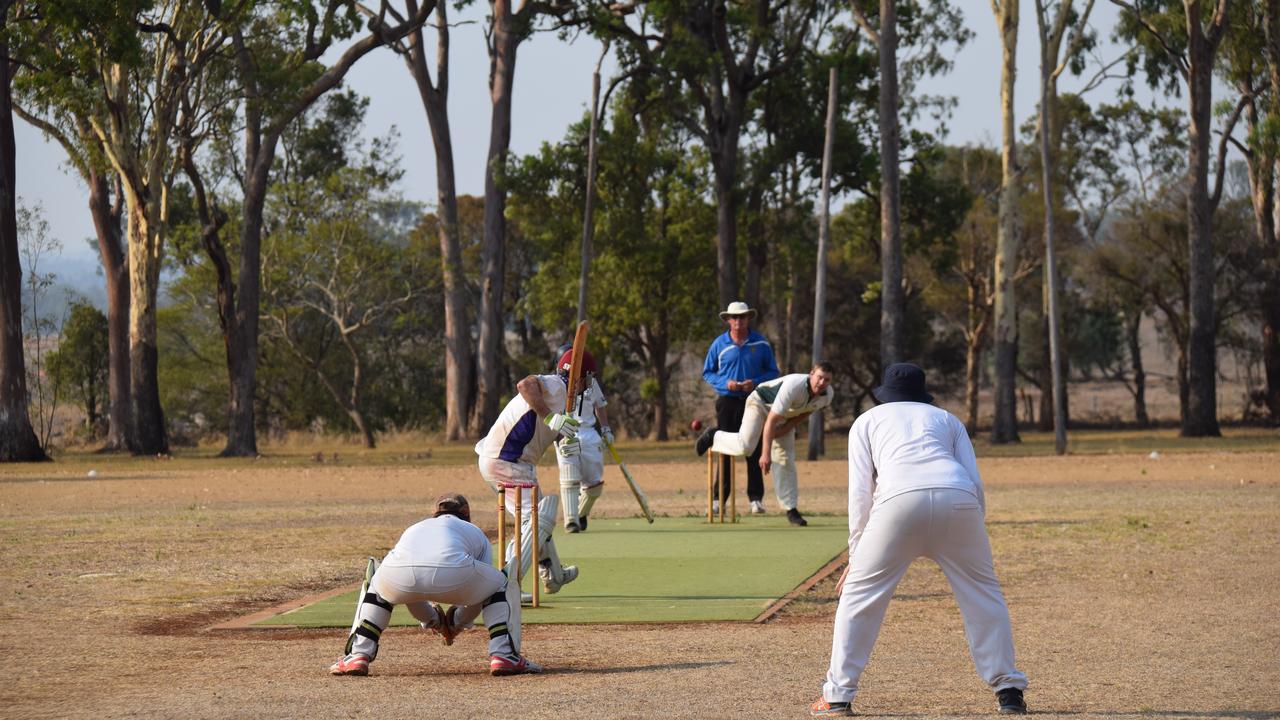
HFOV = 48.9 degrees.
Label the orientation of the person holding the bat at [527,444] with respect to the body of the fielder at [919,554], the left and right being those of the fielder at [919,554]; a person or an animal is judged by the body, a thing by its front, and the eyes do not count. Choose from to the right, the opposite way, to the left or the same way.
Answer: to the right

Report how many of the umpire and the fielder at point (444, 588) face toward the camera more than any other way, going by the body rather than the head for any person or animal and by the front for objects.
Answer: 1

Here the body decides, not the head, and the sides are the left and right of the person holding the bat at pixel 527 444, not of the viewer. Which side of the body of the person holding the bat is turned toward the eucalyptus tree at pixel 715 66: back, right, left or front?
left

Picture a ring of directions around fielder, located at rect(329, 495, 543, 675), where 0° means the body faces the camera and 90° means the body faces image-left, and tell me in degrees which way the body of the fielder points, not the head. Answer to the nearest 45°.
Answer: approximately 180°

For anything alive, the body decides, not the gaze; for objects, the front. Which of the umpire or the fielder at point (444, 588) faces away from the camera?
the fielder

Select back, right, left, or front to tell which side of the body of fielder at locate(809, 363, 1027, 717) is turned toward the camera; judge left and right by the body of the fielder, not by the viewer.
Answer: back

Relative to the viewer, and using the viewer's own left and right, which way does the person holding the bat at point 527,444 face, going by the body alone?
facing to the right of the viewer

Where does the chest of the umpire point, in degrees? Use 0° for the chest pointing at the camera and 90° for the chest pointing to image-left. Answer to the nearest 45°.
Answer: approximately 0°

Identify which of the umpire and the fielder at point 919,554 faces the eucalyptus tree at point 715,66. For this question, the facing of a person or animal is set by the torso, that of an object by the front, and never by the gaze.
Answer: the fielder

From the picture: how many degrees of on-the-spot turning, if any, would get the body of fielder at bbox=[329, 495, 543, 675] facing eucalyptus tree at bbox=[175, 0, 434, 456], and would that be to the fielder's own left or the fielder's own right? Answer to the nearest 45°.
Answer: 0° — they already face it

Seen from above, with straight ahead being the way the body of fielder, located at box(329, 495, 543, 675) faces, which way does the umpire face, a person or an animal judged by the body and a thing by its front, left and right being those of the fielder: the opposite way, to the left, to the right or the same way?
the opposite way
